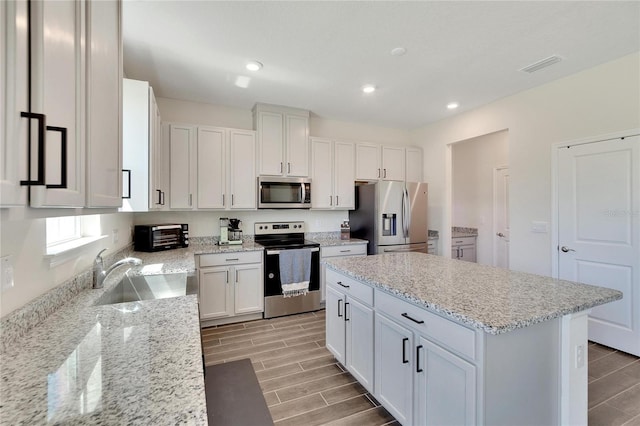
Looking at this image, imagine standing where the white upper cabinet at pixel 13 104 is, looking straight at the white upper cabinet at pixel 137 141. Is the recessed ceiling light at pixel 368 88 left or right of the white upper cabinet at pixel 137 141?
right

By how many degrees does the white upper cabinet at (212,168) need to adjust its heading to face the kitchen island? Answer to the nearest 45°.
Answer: approximately 45° to its left

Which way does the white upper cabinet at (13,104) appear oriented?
to the viewer's right

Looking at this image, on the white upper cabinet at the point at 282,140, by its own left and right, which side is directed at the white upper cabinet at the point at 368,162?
left

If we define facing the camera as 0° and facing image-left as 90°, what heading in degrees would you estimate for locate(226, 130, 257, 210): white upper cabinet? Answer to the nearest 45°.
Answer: approximately 0°

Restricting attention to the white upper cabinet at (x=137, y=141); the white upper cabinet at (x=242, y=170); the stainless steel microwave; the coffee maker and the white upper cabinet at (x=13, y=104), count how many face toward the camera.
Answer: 3

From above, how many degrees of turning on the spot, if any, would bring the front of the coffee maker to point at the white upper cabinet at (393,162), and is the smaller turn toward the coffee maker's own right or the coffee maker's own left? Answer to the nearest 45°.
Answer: approximately 90° to the coffee maker's own left

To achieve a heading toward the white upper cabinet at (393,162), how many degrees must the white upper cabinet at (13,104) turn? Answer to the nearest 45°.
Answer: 0° — it already faces it

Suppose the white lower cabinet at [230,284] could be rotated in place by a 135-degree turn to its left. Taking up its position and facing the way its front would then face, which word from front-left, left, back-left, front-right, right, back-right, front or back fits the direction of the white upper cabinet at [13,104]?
back-right

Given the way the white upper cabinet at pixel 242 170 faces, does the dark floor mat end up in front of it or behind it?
in front

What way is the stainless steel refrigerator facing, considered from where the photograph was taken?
facing the viewer and to the right of the viewer

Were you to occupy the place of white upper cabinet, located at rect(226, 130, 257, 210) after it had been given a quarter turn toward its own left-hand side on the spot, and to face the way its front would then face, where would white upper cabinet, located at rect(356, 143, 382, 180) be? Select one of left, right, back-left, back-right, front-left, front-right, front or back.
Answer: front

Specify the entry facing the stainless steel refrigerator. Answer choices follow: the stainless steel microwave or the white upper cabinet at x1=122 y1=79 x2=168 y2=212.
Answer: the white upper cabinet
